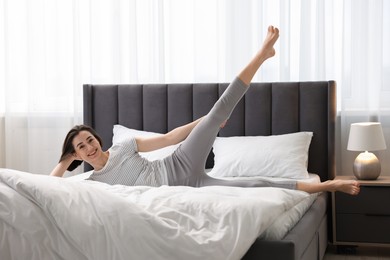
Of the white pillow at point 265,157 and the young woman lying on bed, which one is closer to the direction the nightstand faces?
the young woman lying on bed

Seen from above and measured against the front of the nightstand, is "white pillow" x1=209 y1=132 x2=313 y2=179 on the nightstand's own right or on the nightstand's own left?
on the nightstand's own right

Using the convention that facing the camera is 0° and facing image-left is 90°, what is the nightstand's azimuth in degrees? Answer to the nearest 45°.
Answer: approximately 0°

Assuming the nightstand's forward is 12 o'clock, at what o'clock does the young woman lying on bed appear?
The young woman lying on bed is roughly at 2 o'clock from the nightstand.

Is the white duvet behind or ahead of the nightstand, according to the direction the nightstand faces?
ahead

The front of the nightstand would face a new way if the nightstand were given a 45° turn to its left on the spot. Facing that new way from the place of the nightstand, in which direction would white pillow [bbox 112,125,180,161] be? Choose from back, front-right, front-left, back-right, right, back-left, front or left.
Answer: back-right
